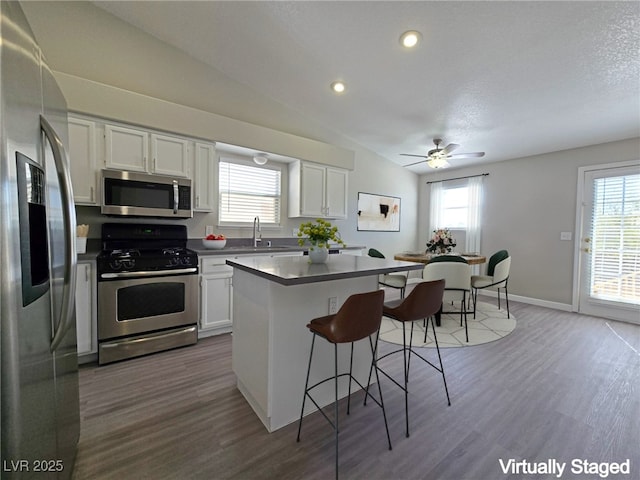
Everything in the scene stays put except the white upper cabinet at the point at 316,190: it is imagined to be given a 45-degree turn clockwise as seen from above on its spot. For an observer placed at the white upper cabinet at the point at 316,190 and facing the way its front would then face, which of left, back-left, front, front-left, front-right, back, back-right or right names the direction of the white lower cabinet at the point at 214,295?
front-right

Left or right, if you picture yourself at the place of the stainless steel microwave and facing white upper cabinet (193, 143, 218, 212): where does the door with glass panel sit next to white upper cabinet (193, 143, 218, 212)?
right

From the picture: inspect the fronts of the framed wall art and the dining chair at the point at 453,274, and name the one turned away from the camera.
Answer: the dining chair

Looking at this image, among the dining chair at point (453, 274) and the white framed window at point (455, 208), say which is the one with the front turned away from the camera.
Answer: the dining chair

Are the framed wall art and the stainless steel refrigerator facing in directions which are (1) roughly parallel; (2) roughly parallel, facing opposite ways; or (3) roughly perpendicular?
roughly perpendicular

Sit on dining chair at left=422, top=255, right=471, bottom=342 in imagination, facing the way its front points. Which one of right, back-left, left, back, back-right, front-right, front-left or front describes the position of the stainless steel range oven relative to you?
back-left

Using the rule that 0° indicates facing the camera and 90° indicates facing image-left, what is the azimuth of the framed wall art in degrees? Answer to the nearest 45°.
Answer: approximately 315°

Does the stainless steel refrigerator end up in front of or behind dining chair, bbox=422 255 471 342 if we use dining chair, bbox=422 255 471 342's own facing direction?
behind

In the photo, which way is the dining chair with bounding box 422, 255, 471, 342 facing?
away from the camera

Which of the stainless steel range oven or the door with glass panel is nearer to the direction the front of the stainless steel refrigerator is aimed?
the door with glass panel

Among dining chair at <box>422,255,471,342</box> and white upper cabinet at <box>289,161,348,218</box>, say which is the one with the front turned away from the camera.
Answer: the dining chair

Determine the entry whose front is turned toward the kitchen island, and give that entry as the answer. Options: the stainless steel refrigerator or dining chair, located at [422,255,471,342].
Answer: the stainless steel refrigerator
